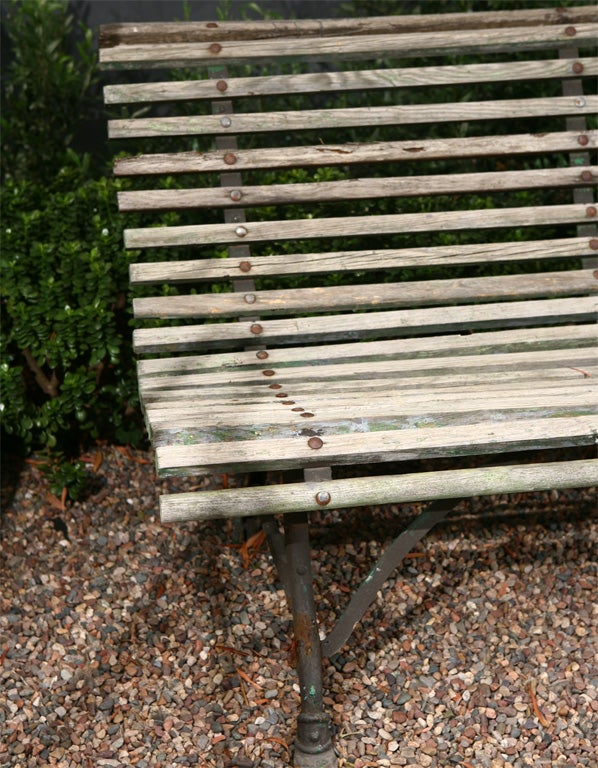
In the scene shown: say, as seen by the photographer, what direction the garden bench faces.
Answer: facing the viewer
